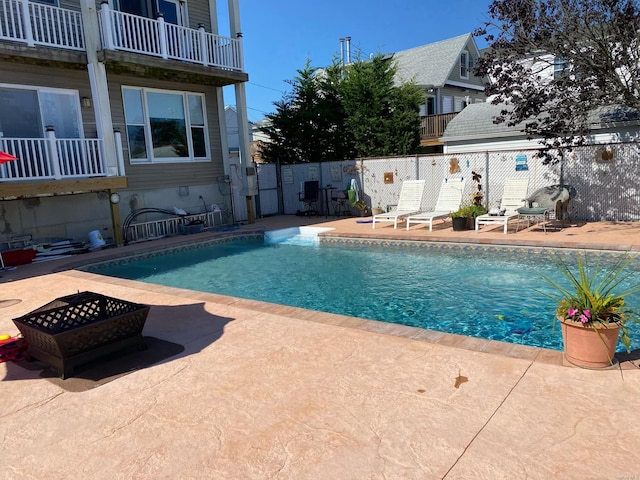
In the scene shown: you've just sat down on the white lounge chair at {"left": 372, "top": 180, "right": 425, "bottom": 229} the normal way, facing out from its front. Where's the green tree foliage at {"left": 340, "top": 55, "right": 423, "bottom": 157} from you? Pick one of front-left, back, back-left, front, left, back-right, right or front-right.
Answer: back-right

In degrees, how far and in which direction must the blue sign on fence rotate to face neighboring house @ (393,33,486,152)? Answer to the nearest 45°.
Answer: approximately 180°

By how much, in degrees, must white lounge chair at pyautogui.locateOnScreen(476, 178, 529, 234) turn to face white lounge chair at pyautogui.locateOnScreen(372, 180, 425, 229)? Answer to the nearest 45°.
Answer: approximately 45° to its right

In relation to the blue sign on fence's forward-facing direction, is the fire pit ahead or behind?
ahead

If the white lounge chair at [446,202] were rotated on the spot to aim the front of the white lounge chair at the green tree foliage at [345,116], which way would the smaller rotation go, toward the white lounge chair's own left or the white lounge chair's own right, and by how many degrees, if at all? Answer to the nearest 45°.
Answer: approximately 90° to the white lounge chair's own right

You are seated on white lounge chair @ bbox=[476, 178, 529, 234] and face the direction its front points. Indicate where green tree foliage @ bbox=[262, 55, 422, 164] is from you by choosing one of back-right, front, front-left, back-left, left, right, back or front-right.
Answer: right

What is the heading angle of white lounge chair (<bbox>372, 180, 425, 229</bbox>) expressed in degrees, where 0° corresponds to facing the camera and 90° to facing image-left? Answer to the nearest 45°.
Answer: approximately 45°

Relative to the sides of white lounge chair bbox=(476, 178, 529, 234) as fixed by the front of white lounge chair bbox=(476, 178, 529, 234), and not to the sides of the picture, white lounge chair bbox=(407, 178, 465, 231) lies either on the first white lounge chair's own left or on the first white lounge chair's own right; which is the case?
on the first white lounge chair's own right

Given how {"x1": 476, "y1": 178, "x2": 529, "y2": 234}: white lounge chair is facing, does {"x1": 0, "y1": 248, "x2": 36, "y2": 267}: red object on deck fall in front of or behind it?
in front

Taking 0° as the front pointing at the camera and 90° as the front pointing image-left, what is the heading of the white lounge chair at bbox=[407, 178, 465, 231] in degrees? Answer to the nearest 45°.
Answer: approximately 45°

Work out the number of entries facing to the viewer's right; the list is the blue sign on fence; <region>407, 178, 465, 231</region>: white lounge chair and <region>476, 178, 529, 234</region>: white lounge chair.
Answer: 0

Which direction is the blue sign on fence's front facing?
toward the camera

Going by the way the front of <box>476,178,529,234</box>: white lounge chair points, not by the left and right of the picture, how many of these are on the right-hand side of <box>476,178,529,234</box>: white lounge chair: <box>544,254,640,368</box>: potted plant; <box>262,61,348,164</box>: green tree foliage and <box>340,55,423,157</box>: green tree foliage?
2

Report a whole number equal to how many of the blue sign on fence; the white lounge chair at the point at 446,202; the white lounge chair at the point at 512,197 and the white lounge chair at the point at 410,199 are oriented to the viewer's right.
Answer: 0

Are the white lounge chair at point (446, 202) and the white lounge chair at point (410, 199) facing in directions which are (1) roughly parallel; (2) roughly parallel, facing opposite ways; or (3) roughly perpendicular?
roughly parallel

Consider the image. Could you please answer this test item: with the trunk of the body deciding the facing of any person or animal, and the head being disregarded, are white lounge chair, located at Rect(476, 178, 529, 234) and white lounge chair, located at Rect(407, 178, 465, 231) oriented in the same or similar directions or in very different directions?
same or similar directions

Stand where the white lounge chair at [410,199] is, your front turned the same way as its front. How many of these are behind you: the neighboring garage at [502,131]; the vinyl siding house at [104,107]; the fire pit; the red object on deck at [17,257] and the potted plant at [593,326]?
1
